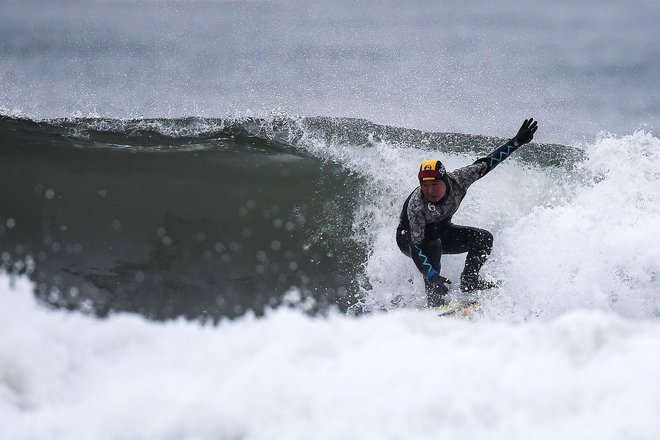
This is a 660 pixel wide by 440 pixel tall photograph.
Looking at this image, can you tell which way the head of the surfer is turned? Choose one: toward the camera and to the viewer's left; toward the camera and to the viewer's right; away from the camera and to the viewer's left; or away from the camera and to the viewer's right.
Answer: toward the camera and to the viewer's left

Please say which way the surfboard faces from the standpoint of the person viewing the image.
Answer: facing the viewer and to the left of the viewer
